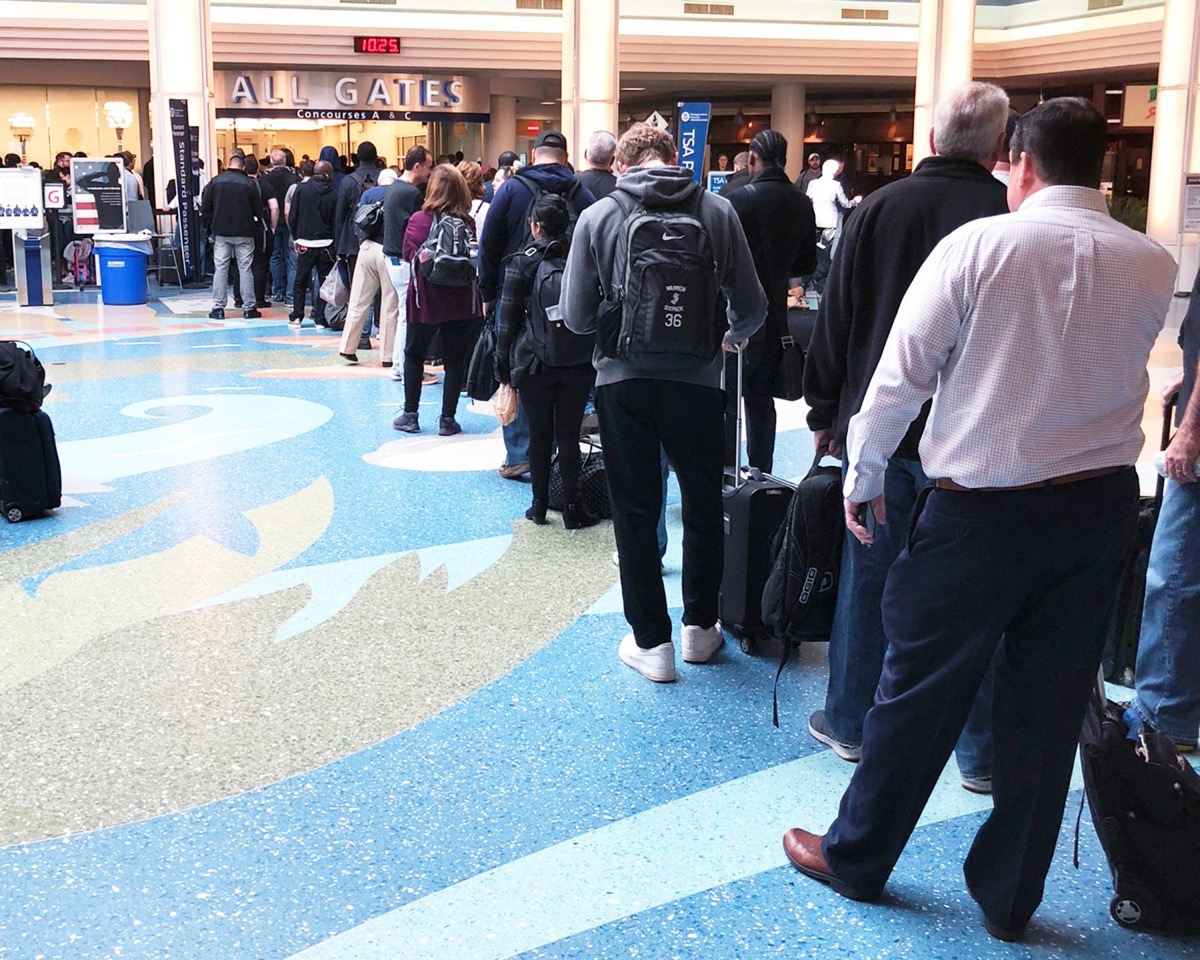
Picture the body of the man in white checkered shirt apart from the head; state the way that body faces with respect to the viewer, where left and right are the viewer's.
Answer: facing away from the viewer and to the left of the viewer

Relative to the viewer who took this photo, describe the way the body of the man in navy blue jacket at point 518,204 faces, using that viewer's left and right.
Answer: facing away from the viewer

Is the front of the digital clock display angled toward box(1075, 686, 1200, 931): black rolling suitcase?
yes

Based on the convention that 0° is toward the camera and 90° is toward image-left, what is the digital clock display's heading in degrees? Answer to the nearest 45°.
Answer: approximately 0°

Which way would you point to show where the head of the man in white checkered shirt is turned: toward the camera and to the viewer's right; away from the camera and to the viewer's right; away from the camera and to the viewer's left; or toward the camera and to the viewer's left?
away from the camera and to the viewer's left

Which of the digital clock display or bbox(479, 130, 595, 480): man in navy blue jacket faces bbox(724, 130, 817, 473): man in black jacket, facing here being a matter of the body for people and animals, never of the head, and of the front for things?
the digital clock display

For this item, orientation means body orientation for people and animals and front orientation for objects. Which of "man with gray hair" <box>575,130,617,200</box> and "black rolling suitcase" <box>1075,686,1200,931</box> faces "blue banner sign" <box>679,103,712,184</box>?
the man with gray hair

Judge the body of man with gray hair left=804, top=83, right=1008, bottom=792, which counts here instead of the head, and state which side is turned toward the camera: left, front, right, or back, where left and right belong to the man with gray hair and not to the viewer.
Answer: back

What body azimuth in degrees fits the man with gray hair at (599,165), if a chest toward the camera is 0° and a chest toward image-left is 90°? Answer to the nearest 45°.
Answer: approximately 180°

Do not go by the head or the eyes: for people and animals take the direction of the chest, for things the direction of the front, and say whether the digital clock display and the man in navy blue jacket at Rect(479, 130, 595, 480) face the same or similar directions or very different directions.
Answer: very different directions

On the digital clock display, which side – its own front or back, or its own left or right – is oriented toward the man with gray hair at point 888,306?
front
